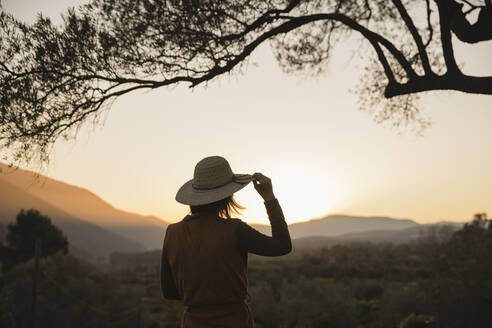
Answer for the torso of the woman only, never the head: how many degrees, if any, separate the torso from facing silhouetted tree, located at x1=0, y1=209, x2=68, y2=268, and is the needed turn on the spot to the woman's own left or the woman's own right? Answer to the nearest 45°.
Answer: approximately 45° to the woman's own left

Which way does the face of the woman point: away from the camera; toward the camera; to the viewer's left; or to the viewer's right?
away from the camera

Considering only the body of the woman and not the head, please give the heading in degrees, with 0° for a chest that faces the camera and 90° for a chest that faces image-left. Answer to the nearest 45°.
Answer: approximately 180°
